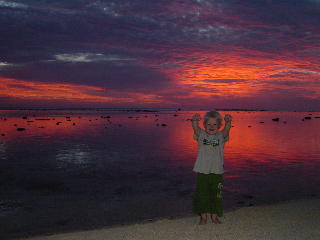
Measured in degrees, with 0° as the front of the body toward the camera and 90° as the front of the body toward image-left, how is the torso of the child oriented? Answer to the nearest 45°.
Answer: approximately 0°
